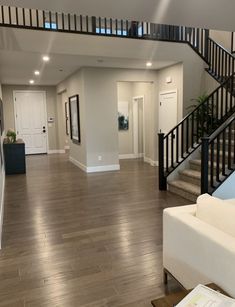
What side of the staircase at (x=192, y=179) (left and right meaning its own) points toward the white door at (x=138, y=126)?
right

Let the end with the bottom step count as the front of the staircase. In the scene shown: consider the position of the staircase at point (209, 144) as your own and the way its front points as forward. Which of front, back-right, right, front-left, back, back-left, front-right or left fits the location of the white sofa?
front-left

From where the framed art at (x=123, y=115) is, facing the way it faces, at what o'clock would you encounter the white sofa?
The white sofa is roughly at 12 o'clock from the framed art.

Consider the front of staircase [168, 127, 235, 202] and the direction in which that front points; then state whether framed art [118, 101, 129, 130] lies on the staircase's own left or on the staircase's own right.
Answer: on the staircase's own right

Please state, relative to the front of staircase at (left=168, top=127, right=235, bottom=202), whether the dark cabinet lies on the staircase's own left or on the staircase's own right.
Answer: on the staircase's own right

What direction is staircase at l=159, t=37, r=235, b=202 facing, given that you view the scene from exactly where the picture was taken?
facing the viewer and to the left of the viewer

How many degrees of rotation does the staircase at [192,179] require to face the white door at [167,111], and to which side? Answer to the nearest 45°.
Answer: approximately 135° to its right

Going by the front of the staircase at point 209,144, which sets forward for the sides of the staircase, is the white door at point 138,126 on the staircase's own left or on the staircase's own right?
on the staircase's own right

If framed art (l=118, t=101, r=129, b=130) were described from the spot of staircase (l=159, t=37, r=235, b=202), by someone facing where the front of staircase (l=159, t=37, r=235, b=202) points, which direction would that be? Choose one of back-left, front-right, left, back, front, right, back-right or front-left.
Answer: right

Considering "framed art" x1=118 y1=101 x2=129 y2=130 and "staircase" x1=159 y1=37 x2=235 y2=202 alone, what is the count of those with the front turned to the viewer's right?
0

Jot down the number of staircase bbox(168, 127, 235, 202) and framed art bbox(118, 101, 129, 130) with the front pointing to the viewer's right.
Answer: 0

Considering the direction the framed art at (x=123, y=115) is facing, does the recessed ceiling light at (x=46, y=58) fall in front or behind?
in front

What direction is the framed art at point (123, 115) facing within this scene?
toward the camera

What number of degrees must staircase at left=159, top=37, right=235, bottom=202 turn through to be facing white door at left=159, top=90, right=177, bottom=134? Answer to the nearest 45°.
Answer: approximately 90° to its right

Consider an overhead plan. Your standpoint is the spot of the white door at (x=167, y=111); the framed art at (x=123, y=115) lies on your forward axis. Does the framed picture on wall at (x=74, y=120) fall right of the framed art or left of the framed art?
left
